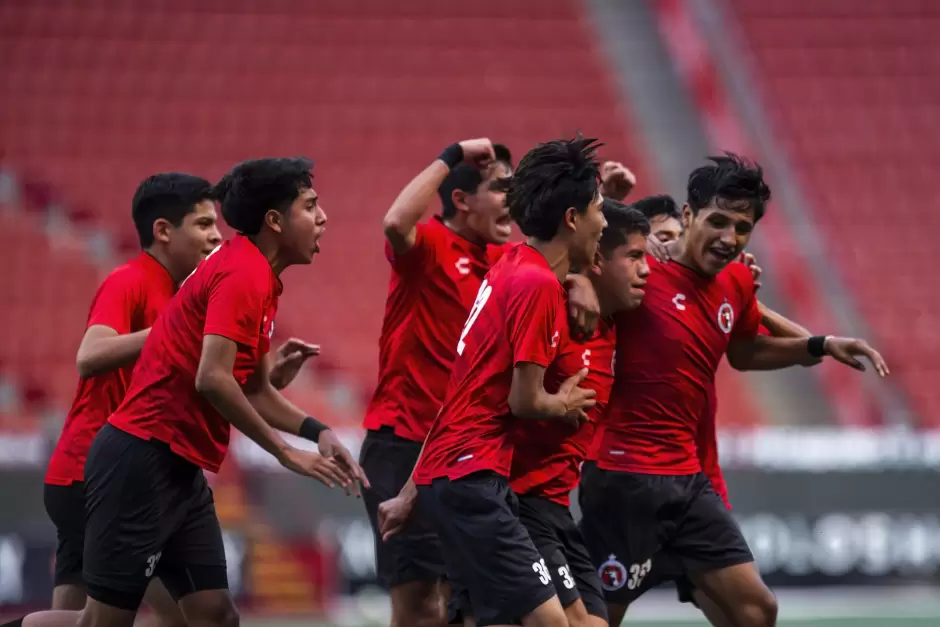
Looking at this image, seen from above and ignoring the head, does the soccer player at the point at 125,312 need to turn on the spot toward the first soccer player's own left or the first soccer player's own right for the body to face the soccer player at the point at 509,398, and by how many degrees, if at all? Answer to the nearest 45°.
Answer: approximately 45° to the first soccer player's own right

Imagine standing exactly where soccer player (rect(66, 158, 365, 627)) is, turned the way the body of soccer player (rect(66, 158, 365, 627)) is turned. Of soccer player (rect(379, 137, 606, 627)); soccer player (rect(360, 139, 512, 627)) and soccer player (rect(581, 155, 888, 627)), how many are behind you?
0

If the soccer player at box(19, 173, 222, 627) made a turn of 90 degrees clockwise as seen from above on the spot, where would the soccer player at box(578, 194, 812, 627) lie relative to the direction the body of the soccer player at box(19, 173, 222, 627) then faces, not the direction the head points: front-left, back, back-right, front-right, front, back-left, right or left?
left

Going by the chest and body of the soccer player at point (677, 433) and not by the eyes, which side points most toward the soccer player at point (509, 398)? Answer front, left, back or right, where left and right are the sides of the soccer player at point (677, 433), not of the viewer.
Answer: right

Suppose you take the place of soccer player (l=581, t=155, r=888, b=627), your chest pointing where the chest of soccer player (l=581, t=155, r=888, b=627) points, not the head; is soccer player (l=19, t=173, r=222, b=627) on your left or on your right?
on your right

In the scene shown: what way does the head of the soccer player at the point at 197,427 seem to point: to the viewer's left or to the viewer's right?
to the viewer's right

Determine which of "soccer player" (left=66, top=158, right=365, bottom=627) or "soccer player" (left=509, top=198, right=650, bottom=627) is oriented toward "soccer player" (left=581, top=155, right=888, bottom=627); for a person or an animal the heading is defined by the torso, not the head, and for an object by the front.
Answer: "soccer player" (left=66, top=158, right=365, bottom=627)

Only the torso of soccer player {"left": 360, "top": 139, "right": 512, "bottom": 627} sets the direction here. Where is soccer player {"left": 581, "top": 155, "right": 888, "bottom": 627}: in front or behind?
in front

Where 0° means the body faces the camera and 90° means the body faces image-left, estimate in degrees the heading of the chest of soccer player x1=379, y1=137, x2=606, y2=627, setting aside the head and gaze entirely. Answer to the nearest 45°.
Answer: approximately 270°

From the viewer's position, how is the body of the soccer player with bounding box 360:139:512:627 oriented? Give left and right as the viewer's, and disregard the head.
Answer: facing the viewer and to the right of the viewer

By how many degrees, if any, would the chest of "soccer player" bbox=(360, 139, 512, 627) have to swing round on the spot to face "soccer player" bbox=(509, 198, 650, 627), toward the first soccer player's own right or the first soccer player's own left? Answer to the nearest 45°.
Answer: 0° — they already face them

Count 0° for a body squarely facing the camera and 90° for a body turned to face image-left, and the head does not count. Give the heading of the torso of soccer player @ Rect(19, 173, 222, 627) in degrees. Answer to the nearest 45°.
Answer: approximately 270°

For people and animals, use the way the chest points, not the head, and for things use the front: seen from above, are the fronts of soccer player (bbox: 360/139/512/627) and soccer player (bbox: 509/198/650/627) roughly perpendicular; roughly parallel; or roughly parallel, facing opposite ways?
roughly parallel

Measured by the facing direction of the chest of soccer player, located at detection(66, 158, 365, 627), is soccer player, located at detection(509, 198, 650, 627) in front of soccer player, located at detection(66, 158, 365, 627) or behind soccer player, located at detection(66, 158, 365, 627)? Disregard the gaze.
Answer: in front

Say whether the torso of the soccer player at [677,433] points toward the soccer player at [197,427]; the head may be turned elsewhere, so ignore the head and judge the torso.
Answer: no

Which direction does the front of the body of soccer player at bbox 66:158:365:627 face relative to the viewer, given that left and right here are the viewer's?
facing to the right of the viewer

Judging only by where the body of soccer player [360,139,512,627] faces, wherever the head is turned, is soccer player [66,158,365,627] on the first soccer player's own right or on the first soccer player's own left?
on the first soccer player's own right
